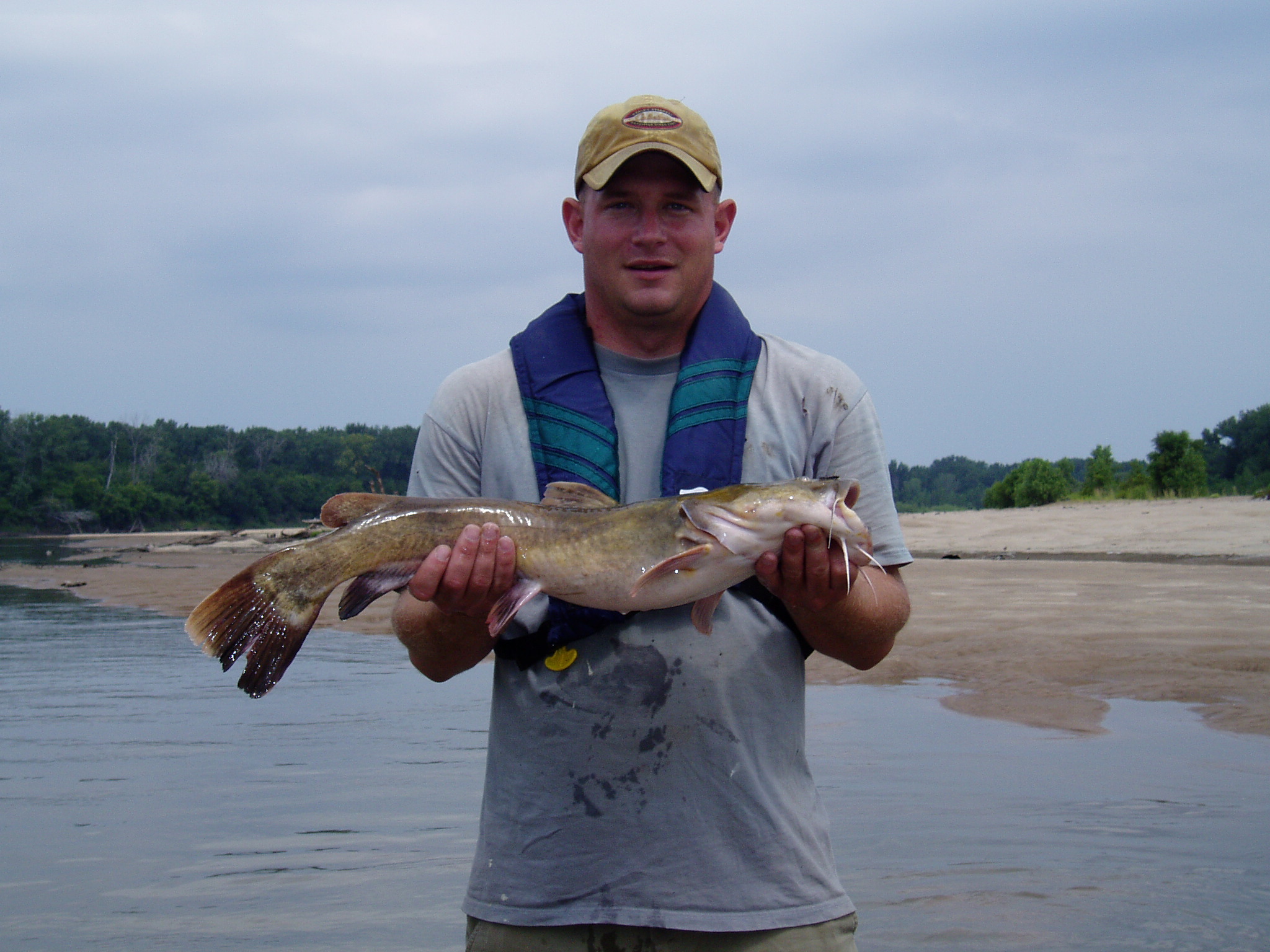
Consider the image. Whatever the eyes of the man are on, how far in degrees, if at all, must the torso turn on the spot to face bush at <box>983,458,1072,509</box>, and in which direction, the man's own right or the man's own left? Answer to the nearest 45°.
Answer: approximately 180°

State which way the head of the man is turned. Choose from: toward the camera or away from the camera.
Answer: toward the camera

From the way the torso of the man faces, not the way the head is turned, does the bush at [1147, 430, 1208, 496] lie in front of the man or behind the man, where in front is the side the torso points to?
behind

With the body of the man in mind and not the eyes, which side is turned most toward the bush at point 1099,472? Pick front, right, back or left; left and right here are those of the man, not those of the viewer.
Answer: back

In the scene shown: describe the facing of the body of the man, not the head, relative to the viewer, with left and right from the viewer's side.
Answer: facing the viewer
